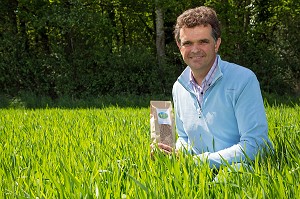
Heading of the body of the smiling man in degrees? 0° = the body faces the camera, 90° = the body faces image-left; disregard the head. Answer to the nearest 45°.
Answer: approximately 45°
